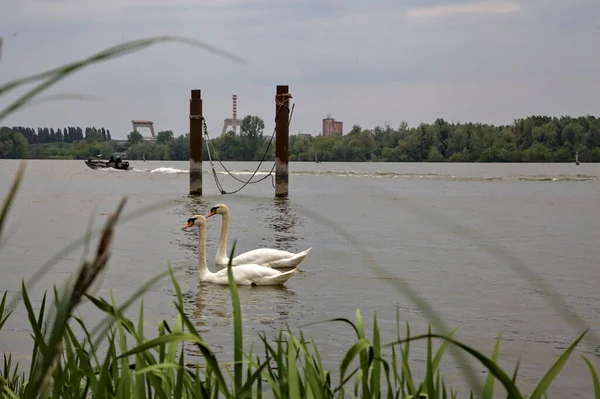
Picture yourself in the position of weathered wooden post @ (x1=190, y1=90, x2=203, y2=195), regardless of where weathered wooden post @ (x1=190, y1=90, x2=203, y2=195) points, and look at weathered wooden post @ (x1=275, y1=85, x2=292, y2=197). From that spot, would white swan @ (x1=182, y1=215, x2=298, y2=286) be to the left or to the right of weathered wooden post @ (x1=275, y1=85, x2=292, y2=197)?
right

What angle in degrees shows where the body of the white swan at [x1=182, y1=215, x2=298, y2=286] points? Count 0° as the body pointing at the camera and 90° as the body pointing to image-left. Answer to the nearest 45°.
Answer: approximately 90°

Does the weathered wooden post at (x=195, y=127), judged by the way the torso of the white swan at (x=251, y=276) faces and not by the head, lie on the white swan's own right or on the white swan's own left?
on the white swan's own right

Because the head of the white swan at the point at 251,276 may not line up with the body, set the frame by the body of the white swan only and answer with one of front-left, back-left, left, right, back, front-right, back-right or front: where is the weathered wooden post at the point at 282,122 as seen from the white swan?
right
